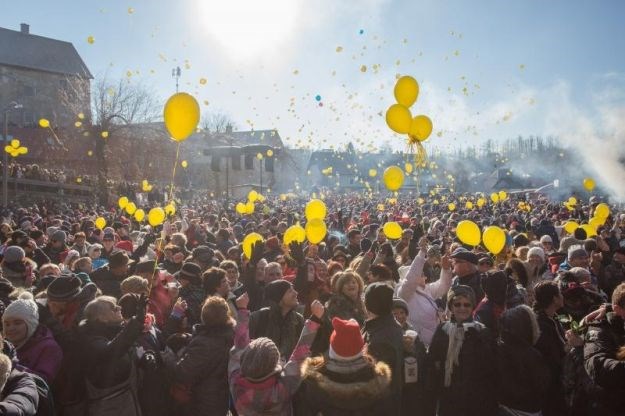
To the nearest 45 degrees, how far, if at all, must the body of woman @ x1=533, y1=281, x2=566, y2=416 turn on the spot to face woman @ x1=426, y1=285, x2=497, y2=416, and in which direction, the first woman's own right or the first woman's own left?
approximately 135° to the first woman's own right

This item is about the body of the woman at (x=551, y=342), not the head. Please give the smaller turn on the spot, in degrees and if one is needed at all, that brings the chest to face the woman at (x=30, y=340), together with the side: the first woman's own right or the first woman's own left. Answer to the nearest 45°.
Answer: approximately 135° to the first woman's own right

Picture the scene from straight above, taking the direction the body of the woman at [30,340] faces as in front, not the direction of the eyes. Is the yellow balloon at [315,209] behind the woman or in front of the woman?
behind

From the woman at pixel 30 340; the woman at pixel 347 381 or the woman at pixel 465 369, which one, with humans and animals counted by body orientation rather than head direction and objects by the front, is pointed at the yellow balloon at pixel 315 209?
the woman at pixel 347 381

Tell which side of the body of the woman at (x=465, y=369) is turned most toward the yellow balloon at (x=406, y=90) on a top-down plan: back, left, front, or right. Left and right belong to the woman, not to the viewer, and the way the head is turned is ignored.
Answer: back

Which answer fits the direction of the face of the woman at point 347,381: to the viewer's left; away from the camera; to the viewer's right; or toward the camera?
away from the camera

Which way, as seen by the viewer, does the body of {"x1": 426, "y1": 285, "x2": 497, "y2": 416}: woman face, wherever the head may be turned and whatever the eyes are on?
toward the camera

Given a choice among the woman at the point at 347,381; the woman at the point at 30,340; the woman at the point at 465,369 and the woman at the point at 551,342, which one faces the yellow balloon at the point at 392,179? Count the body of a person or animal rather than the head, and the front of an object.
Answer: the woman at the point at 347,381

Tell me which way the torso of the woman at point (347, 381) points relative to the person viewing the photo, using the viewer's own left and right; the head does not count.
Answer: facing away from the viewer

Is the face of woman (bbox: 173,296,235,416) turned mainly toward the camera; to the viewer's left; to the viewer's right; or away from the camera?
away from the camera

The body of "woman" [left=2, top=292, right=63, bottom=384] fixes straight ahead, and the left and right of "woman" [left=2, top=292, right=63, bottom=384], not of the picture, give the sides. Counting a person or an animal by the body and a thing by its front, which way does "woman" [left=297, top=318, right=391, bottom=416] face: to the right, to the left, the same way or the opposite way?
the opposite way

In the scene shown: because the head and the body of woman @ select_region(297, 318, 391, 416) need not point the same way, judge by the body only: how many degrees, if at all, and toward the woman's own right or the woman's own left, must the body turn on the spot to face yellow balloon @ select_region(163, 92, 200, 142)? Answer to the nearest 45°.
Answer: approximately 45° to the woman's own left

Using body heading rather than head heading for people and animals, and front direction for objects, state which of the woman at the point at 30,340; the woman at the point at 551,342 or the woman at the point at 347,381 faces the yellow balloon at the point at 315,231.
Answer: the woman at the point at 347,381

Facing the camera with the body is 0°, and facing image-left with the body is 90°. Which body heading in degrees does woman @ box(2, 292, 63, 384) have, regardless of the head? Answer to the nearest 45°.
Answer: approximately 45°
